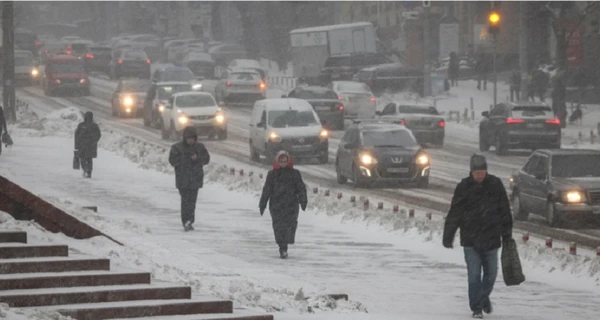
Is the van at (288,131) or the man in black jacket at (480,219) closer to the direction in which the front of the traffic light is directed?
the man in black jacket

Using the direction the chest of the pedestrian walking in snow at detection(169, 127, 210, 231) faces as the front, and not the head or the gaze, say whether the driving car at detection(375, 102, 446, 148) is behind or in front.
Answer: behind

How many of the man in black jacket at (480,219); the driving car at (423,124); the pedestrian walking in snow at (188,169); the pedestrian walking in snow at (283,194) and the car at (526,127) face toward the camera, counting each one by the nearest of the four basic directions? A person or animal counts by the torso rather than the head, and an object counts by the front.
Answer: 3

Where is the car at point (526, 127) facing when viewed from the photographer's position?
facing away from the viewer and to the left of the viewer

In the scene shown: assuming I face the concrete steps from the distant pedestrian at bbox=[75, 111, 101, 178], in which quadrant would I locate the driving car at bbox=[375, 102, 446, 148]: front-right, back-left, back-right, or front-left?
back-left

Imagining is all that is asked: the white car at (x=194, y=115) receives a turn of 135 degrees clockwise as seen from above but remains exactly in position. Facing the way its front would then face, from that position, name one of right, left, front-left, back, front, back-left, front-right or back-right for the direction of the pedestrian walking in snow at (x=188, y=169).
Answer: left

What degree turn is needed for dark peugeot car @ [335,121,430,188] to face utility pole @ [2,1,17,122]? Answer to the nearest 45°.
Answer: approximately 180°

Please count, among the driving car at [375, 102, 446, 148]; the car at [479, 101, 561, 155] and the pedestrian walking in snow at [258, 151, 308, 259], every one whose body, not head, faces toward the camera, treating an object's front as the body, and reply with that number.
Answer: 1

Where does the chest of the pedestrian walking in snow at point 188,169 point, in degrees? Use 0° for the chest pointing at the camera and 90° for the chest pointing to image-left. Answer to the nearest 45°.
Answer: approximately 0°

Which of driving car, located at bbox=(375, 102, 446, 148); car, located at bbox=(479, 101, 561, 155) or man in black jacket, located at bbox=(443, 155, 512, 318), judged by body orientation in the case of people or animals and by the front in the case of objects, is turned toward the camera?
the man in black jacket

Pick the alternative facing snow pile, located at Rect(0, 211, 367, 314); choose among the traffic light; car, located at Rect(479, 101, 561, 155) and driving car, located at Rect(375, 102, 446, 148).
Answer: the traffic light

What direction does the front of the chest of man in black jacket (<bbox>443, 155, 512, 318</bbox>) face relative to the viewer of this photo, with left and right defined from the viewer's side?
facing the viewer

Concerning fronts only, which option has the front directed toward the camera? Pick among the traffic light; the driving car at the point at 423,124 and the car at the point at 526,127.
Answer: the traffic light

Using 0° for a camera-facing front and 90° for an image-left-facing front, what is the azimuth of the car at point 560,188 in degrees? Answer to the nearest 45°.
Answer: approximately 315°

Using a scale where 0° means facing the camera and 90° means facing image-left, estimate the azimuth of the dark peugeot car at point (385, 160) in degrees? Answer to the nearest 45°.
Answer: approximately 315°
